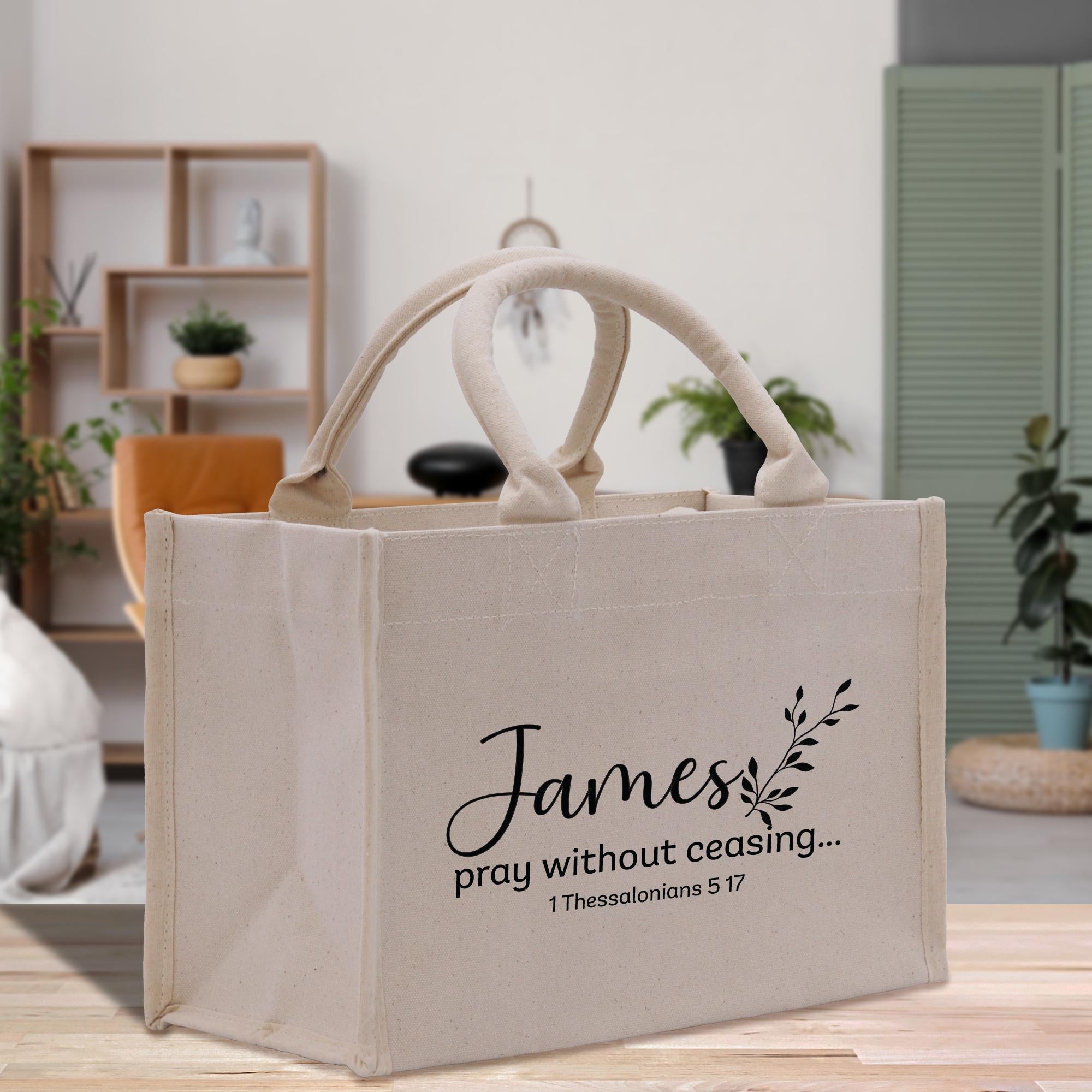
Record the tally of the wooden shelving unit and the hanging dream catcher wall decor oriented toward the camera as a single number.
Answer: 2

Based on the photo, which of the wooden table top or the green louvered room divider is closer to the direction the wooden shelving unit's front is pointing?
the wooden table top

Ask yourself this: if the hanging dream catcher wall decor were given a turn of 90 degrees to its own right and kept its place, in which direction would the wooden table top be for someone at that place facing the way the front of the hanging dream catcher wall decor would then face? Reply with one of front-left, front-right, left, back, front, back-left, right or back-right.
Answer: left

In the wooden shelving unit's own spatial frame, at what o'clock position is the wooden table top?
The wooden table top is roughly at 12 o'clock from the wooden shelving unit.

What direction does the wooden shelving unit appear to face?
toward the camera

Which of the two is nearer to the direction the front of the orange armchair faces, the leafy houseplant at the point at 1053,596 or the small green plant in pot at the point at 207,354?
the leafy houseplant

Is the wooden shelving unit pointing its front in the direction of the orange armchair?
yes

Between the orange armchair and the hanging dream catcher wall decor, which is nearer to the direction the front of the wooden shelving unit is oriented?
the orange armchair

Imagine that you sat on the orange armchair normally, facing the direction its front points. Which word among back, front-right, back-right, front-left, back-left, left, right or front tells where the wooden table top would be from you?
front-right

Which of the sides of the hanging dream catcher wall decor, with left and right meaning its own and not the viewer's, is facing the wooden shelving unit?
right

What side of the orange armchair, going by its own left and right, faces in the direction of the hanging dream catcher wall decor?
left

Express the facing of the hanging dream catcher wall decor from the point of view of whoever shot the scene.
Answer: facing the viewer

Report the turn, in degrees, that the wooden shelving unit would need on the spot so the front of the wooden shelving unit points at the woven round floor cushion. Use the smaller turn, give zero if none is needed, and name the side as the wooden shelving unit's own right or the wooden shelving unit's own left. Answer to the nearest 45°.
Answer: approximately 45° to the wooden shelving unit's own left

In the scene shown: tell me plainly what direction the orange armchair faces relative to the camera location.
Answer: facing the viewer and to the right of the viewer
